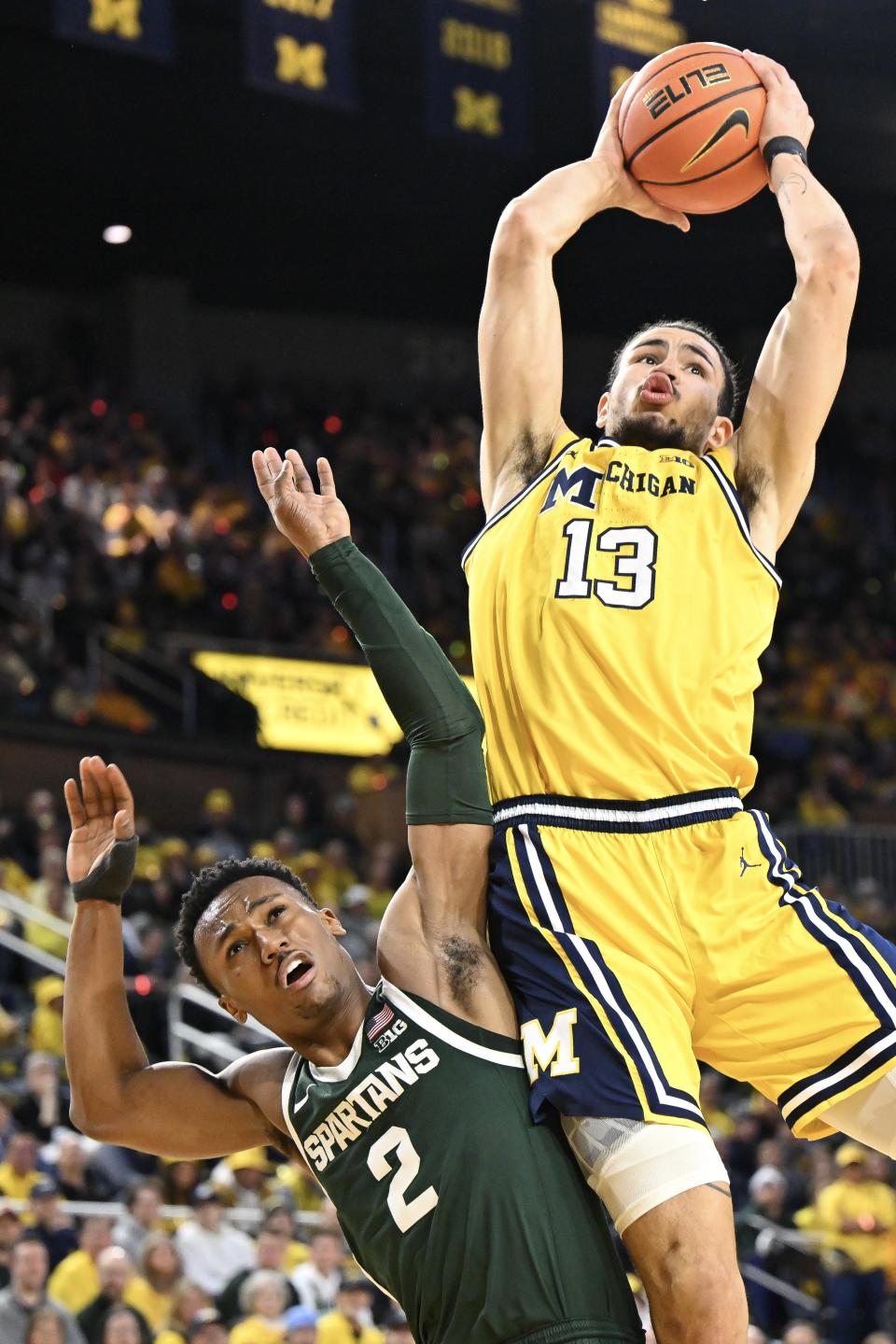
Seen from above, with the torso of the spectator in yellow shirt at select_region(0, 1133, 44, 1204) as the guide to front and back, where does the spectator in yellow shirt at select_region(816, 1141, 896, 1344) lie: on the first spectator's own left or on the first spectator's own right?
on the first spectator's own left

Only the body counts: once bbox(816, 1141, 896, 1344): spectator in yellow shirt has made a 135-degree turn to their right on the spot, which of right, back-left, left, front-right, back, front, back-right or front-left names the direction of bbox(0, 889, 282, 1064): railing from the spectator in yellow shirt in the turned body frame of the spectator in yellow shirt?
front-left

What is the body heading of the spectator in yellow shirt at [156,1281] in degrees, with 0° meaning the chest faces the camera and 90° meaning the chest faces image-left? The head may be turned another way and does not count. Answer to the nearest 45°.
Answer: approximately 0°

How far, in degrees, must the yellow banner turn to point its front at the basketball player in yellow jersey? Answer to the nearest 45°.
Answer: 0° — it already faces them

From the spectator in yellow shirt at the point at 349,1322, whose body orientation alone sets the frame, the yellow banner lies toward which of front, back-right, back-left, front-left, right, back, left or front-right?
back

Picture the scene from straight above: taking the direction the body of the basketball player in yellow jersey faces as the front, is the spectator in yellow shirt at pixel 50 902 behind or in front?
behind

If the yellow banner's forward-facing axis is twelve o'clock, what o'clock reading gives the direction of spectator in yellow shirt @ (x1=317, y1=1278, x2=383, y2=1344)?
The spectator in yellow shirt is roughly at 12 o'clock from the yellow banner.

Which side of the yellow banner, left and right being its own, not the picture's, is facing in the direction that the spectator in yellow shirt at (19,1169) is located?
front

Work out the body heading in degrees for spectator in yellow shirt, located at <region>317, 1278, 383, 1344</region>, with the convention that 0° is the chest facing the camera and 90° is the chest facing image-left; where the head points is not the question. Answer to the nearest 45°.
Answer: approximately 0°
